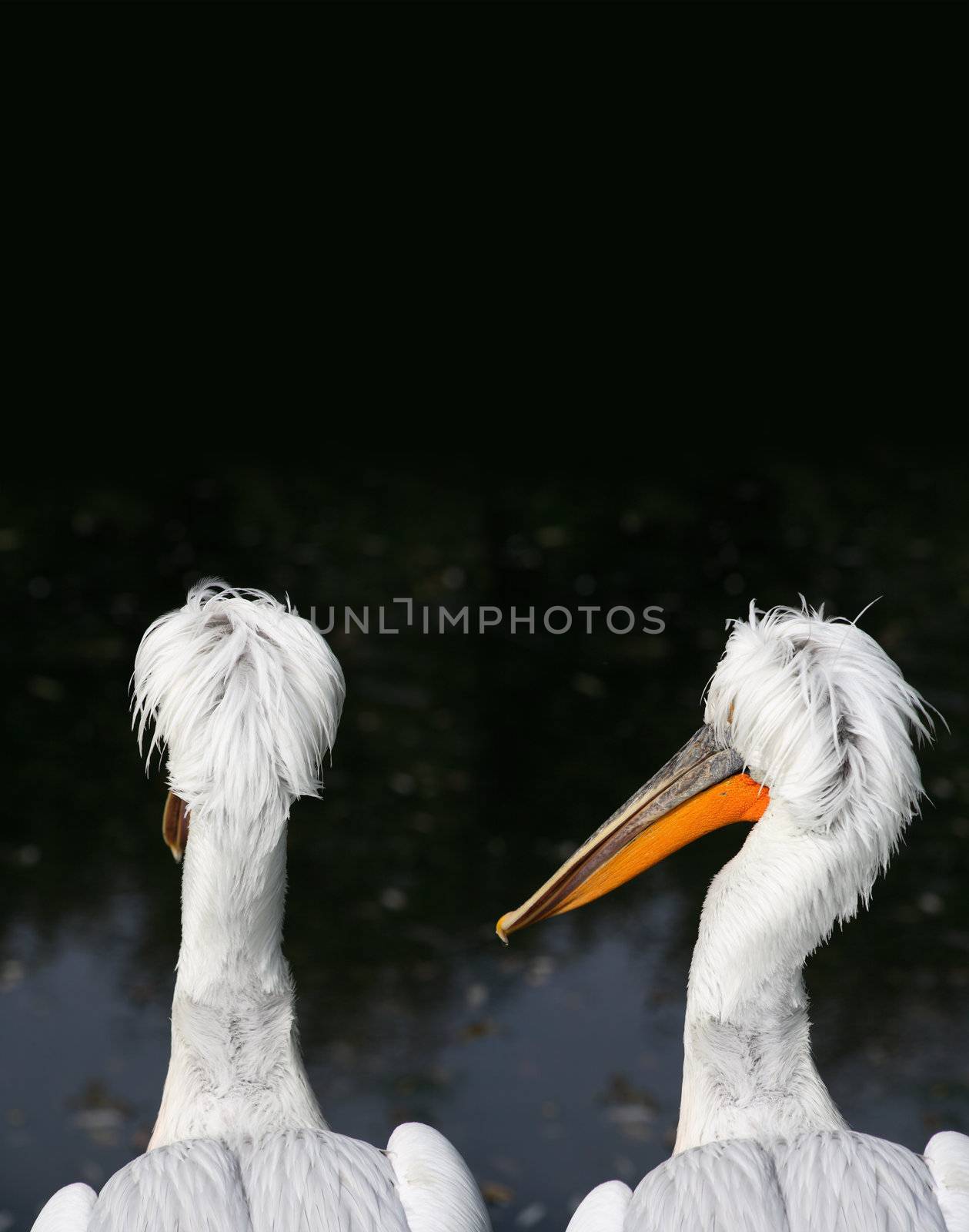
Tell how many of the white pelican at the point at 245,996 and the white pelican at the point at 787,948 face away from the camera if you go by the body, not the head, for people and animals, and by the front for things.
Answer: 2

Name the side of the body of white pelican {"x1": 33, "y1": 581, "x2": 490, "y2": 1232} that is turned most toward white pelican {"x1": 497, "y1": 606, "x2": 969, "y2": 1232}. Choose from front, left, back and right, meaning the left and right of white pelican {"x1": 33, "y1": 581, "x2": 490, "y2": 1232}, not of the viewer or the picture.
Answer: right

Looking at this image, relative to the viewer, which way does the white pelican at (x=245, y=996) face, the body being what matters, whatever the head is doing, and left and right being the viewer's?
facing away from the viewer

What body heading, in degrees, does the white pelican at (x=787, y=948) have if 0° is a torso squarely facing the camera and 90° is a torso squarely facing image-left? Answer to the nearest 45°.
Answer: approximately 180°

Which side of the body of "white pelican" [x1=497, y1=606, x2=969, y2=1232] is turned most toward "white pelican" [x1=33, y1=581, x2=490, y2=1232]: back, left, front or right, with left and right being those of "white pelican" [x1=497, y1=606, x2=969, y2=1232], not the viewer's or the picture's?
left
